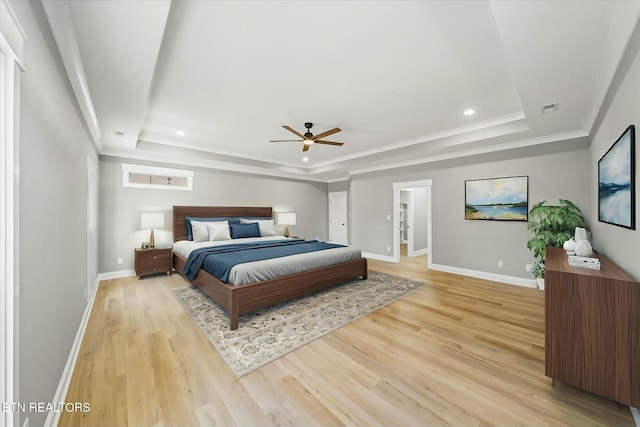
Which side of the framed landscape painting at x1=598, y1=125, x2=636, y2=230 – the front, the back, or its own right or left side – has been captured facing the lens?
left

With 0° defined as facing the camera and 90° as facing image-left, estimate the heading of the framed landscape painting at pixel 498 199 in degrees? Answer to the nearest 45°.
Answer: approximately 45°

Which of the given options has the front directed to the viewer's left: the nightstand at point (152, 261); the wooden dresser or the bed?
the wooden dresser

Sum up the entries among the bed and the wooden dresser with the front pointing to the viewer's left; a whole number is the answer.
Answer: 1

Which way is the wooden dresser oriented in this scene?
to the viewer's left

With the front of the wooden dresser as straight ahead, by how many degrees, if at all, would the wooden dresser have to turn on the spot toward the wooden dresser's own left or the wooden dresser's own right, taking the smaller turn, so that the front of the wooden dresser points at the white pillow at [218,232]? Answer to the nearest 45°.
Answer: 0° — it already faces it
